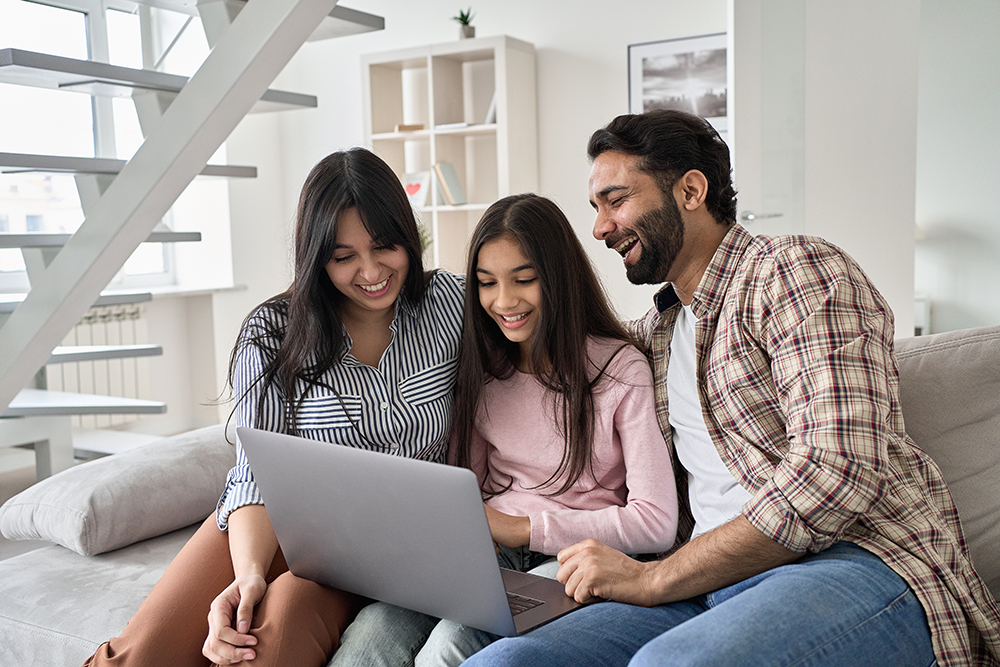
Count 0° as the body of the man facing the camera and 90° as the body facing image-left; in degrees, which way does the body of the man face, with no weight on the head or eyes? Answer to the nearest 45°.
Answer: approximately 45°

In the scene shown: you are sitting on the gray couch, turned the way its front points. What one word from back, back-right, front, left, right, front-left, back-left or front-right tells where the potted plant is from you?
back-right

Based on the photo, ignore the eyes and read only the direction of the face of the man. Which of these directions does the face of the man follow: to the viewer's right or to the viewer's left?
to the viewer's left

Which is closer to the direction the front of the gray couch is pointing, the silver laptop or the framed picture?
the silver laptop

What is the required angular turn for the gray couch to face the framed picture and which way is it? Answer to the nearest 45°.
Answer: approximately 180°

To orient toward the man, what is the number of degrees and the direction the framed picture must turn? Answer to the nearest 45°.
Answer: approximately 45° to its left

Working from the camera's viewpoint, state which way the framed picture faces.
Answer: facing the viewer and to the left of the viewer

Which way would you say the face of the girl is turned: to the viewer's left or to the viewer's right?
to the viewer's left

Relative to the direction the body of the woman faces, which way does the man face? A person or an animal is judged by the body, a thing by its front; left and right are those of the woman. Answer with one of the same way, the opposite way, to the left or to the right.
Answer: to the right

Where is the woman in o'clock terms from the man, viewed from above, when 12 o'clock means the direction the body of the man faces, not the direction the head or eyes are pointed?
The woman is roughly at 2 o'clock from the man.

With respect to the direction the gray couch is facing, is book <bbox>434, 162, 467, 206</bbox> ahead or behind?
behind
